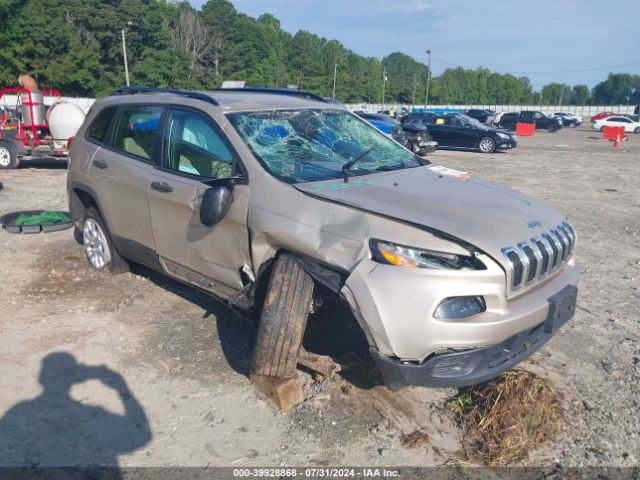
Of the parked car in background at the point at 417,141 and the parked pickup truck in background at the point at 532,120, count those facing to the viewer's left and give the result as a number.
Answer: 0

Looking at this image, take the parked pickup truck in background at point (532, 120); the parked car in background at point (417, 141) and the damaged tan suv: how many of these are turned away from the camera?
0

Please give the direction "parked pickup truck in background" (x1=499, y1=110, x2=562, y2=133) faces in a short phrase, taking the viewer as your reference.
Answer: facing to the right of the viewer

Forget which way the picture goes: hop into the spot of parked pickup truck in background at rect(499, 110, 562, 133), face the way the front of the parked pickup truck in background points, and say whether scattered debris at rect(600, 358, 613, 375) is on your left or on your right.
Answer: on your right

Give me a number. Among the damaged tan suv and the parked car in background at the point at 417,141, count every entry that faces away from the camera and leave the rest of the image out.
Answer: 0

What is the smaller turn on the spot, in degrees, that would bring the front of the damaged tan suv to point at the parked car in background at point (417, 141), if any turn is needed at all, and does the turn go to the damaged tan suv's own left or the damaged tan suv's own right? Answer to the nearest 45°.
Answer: approximately 135° to the damaged tan suv's own left

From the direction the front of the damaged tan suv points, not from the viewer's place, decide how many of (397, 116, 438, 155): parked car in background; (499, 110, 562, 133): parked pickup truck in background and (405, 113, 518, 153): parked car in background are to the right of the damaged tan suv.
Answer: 0

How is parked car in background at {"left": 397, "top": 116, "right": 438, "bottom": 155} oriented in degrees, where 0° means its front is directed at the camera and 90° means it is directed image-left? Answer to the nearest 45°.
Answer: approximately 315°

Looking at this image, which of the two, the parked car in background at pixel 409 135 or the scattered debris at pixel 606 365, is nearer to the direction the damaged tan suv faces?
the scattered debris

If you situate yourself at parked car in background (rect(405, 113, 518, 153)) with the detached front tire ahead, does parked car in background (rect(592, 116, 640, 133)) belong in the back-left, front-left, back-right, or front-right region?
back-left

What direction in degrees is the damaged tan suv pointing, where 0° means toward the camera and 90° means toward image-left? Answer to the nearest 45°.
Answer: approximately 315°

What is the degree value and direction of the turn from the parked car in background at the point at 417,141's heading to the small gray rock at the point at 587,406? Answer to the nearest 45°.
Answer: approximately 45° to its right

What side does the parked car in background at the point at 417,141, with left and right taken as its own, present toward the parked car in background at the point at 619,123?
left

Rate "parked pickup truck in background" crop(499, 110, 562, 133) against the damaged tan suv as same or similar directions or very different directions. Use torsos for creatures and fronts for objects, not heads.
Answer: same or similar directions

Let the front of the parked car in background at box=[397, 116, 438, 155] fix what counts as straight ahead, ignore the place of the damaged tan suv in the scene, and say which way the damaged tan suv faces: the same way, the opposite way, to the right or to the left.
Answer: the same way
